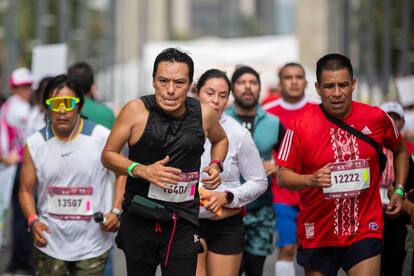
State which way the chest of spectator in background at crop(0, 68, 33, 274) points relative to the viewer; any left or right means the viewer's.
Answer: facing to the right of the viewer

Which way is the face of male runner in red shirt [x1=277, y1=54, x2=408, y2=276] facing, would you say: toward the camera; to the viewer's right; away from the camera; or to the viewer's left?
toward the camera

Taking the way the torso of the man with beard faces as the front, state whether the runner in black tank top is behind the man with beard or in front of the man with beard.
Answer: in front

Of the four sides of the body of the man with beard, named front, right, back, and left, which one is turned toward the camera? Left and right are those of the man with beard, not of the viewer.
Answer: front

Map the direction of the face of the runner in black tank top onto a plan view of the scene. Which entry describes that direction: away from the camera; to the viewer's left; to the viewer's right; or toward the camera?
toward the camera

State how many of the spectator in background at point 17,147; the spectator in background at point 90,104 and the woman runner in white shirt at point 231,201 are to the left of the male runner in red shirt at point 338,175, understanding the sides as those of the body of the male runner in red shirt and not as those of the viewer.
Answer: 0

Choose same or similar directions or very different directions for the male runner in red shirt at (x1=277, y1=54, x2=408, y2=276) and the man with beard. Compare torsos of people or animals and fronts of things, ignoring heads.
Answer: same or similar directions

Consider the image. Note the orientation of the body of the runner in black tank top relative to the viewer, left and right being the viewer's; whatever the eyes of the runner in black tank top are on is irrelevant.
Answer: facing the viewer

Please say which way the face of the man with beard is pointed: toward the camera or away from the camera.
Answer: toward the camera

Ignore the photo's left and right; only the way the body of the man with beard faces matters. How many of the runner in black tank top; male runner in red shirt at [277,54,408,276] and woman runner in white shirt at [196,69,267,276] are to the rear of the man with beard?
0
